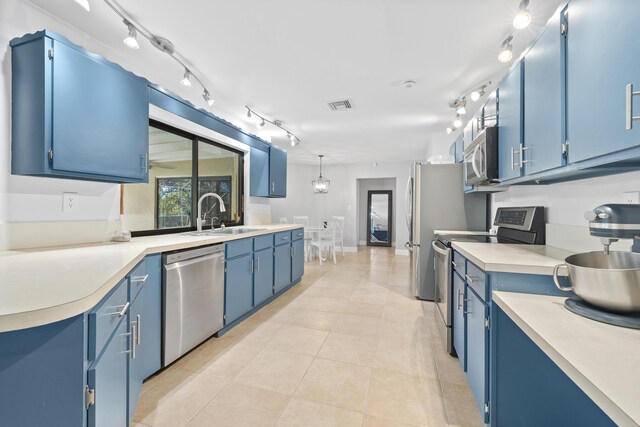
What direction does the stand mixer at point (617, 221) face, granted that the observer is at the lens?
facing to the left of the viewer

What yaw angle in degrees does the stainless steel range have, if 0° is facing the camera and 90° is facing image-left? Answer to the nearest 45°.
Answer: approximately 90°

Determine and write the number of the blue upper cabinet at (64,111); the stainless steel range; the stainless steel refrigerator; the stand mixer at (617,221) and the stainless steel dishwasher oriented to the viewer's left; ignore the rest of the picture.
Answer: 3

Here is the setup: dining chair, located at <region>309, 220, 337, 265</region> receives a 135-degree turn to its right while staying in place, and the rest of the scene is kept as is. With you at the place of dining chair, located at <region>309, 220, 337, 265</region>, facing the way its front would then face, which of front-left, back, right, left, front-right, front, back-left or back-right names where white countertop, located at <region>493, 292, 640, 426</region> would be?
right

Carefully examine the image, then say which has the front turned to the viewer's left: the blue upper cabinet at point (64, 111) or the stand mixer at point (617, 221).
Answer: the stand mixer

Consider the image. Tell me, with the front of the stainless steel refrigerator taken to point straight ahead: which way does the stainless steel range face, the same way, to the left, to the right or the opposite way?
the same way

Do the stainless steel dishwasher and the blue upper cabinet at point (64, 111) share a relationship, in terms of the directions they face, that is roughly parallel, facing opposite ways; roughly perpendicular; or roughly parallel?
roughly parallel

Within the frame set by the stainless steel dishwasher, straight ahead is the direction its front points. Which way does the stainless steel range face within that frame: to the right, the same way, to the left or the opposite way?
the opposite way

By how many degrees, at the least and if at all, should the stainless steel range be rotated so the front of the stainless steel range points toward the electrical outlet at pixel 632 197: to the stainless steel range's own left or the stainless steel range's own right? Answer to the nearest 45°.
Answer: approximately 135° to the stainless steel range's own left

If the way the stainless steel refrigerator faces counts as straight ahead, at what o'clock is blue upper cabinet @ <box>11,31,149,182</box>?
The blue upper cabinet is roughly at 10 o'clock from the stainless steel refrigerator.

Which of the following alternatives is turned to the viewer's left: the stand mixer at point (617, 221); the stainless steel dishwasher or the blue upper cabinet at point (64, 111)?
the stand mixer

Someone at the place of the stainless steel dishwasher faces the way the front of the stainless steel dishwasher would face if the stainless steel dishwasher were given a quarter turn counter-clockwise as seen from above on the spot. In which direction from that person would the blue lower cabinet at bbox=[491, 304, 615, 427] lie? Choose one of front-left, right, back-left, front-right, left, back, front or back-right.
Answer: right

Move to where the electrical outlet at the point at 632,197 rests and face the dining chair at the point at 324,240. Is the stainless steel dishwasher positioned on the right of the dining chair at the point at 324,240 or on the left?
left

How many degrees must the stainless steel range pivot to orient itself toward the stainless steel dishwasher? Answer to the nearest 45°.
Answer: approximately 45° to its left

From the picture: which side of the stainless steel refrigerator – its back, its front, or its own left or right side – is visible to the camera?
left

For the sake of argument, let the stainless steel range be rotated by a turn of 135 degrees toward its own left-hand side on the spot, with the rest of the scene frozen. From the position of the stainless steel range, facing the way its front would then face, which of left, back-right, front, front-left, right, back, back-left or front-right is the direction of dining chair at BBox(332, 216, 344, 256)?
back

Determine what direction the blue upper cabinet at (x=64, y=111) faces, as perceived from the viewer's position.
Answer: facing the viewer and to the right of the viewer
